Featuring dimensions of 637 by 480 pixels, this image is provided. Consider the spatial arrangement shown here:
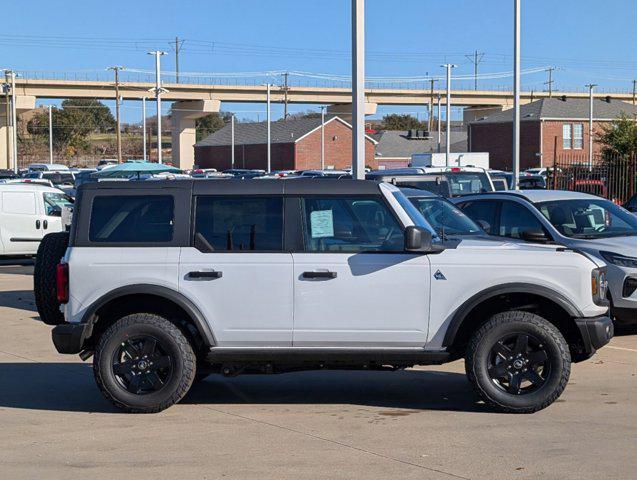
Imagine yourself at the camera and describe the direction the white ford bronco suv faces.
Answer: facing to the right of the viewer

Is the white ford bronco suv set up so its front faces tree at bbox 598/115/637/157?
no

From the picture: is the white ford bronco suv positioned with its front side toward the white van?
no

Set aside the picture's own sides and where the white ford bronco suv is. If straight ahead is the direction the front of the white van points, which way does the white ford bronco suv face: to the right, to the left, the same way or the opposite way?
the same way

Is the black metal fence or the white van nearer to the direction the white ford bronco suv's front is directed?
the black metal fence

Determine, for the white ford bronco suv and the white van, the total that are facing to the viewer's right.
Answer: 2

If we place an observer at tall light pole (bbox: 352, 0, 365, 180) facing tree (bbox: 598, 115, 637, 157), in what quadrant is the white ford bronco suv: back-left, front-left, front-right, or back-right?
back-right

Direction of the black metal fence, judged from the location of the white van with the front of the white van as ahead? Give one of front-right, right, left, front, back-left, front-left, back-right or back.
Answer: front

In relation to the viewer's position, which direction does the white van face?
facing to the right of the viewer

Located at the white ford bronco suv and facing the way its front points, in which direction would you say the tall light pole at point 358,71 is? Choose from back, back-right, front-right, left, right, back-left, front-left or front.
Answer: left
